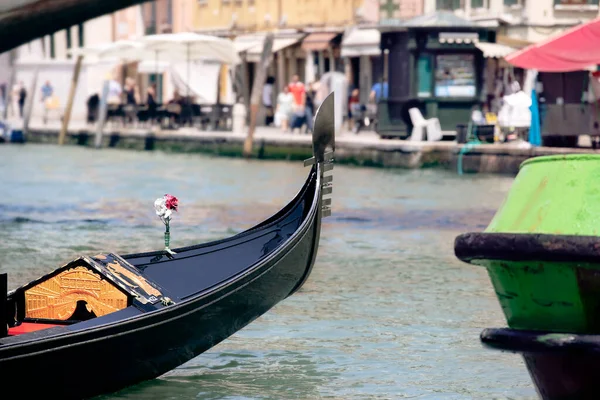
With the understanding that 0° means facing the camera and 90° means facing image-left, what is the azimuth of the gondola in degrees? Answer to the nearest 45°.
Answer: approximately 225°

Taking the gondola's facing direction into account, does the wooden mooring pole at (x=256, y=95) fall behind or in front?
in front

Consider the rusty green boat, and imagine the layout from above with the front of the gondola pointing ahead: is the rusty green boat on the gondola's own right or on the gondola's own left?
on the gondola's own right

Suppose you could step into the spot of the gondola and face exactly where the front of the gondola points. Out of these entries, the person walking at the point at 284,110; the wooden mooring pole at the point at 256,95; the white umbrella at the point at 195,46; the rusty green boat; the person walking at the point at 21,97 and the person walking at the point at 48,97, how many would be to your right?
1

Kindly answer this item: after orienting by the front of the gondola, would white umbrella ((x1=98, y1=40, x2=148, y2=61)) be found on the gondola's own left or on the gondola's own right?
on the gondola's own left

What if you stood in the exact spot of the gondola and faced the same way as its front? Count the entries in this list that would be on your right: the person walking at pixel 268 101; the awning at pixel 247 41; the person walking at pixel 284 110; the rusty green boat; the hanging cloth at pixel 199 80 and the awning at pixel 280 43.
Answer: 1

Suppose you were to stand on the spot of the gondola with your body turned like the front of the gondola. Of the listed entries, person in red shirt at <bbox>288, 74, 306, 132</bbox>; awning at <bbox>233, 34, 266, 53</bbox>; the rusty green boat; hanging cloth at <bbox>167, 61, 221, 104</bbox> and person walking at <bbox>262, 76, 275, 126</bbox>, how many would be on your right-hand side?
1

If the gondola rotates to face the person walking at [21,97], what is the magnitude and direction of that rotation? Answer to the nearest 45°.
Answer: approximately 45° to its left

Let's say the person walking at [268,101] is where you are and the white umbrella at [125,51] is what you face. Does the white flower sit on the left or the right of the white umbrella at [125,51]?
left

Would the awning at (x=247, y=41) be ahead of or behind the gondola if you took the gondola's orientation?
ahead

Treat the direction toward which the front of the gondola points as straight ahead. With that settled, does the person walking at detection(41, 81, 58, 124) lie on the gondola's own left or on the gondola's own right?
on the gondola's own left

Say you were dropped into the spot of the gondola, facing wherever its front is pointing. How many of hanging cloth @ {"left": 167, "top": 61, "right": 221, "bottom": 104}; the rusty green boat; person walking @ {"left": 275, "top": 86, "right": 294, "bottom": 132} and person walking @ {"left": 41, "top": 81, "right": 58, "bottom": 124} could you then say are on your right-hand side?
1

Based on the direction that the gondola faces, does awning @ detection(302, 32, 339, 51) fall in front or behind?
in front

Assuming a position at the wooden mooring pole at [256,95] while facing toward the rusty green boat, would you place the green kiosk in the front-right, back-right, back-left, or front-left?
front-left
